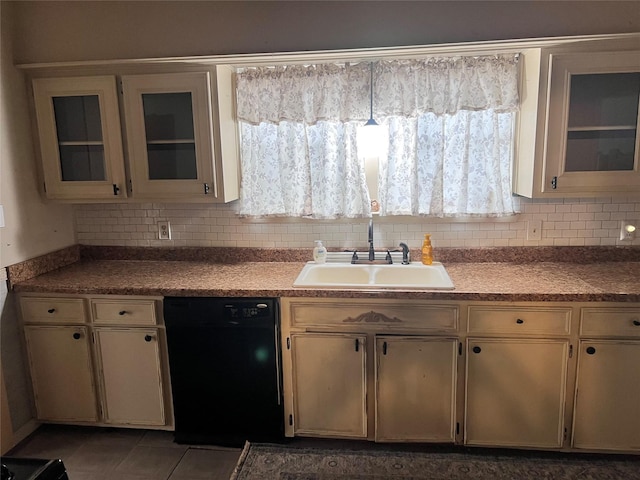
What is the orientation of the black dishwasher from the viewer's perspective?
toward the camera

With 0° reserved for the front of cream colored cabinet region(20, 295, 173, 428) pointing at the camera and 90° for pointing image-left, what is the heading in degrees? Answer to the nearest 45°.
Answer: approximately 0°

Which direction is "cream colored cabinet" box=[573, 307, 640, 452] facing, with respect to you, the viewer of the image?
facing the viewer

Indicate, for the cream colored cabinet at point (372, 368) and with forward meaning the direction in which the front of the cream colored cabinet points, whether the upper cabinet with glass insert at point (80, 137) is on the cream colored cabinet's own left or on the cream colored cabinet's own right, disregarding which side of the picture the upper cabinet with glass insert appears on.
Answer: on the cream colored cabinet's own right

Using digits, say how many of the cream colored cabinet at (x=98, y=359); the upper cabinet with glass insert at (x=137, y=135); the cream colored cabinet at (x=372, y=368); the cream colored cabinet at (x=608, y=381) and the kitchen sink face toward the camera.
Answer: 5

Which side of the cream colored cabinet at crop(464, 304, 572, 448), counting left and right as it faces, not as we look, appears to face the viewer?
front

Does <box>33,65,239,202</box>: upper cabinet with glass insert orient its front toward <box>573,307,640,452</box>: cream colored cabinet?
no

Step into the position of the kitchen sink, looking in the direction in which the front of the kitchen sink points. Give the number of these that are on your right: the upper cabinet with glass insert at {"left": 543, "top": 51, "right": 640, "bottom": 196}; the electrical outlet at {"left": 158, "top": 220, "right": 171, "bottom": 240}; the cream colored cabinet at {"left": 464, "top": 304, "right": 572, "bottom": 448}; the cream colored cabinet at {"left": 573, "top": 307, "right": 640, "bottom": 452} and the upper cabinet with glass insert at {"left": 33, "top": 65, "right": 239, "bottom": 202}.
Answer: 2

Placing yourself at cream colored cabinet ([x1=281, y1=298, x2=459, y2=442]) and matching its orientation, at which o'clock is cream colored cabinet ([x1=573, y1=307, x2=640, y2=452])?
cream colored cabinet ([x1=573, y1=307, x2=640, y2=452]) is roughly at 9 o'clock from cream colored cabinet ([x1=281, y1=298, x2=459, y2=442]).

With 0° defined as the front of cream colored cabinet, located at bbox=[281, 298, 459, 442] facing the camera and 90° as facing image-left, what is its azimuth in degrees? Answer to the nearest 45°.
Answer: approximately 0°

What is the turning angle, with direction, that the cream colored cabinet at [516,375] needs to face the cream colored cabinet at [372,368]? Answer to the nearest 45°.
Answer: approximately 90° to its right

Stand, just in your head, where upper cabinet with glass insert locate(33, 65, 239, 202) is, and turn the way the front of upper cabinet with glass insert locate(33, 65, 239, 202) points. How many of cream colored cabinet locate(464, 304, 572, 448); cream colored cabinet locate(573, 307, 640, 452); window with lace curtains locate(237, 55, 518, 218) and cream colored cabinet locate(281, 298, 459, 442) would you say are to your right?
0

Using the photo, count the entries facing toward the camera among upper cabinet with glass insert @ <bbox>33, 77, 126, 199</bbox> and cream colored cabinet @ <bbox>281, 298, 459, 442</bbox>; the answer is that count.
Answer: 2

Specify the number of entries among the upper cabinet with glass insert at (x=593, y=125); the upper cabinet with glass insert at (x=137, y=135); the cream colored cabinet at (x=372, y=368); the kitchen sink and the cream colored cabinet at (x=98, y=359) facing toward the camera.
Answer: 5

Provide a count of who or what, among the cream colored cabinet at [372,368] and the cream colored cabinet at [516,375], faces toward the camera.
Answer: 2

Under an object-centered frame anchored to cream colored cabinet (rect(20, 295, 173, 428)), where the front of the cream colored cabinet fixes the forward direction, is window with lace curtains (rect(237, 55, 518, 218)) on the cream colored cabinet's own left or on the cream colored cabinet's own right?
on the cream colored cabinet's own left

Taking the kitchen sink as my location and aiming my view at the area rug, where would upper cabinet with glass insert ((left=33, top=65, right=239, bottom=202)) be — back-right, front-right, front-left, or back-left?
back-right
